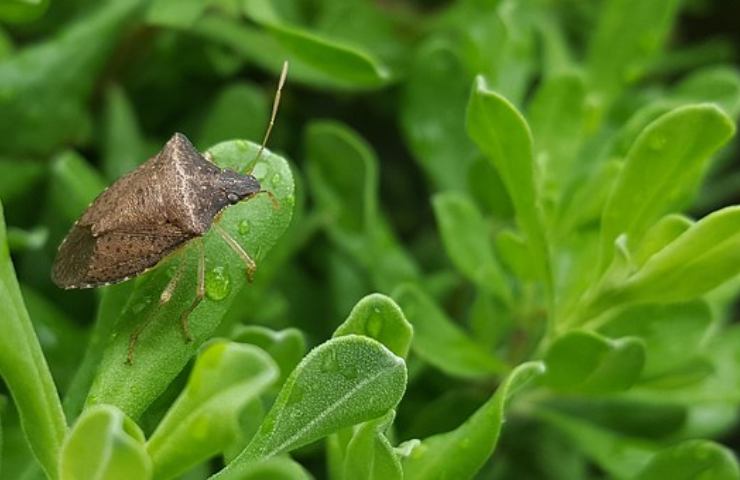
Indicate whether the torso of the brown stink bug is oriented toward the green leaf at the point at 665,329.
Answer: yes

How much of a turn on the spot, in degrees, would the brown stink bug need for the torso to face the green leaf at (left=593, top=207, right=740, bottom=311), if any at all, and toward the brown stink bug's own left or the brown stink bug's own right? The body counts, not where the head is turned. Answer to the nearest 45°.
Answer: approximately 45° to the brown stink bug's own right

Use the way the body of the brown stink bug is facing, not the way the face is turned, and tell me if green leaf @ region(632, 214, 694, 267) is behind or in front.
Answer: in front

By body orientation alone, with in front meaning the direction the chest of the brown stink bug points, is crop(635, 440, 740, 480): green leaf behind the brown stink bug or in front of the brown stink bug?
in front

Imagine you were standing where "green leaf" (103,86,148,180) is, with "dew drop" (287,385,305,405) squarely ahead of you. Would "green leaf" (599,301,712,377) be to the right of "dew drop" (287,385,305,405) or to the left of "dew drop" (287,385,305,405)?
left

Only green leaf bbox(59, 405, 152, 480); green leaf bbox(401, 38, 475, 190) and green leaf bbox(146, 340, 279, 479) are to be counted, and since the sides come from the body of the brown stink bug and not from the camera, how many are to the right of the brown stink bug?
2

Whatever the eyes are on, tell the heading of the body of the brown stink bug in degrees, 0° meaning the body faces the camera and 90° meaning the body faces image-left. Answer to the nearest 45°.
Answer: approximately 270°

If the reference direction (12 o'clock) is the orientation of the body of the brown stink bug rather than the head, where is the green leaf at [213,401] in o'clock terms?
The green leaf is roughly at 3 o'clock from the brown stink bug.
